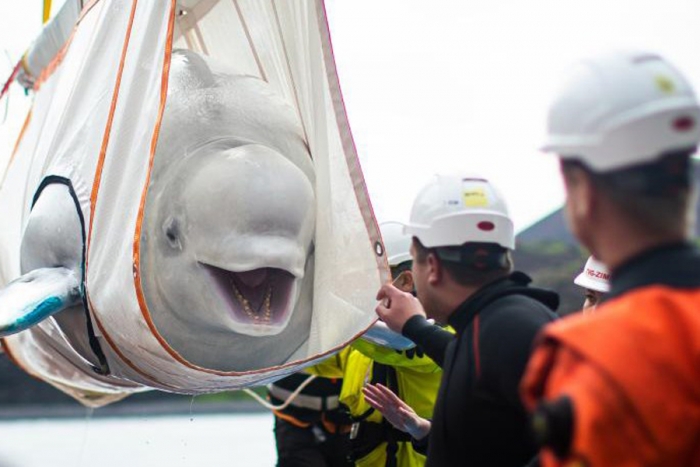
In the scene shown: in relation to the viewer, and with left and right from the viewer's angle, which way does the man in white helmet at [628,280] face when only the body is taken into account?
facing away from the viewer and to the left of the viewer

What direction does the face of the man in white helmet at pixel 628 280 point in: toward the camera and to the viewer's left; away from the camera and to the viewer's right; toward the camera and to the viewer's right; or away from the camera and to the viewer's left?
away from the camera and to the viewer's left

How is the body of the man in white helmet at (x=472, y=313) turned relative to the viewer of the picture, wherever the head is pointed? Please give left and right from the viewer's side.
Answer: facing away from the viewer and to the left of the viewer

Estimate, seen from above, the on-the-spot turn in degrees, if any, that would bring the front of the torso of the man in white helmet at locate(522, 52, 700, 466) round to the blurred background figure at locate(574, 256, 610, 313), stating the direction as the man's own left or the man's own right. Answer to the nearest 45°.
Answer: approximately 45° to the man's own right

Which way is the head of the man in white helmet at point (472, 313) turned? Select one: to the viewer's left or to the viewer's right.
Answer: to the viewer's left

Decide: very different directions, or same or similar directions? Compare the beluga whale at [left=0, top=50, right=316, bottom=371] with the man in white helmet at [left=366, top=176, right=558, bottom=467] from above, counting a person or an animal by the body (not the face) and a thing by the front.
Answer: very different directions
